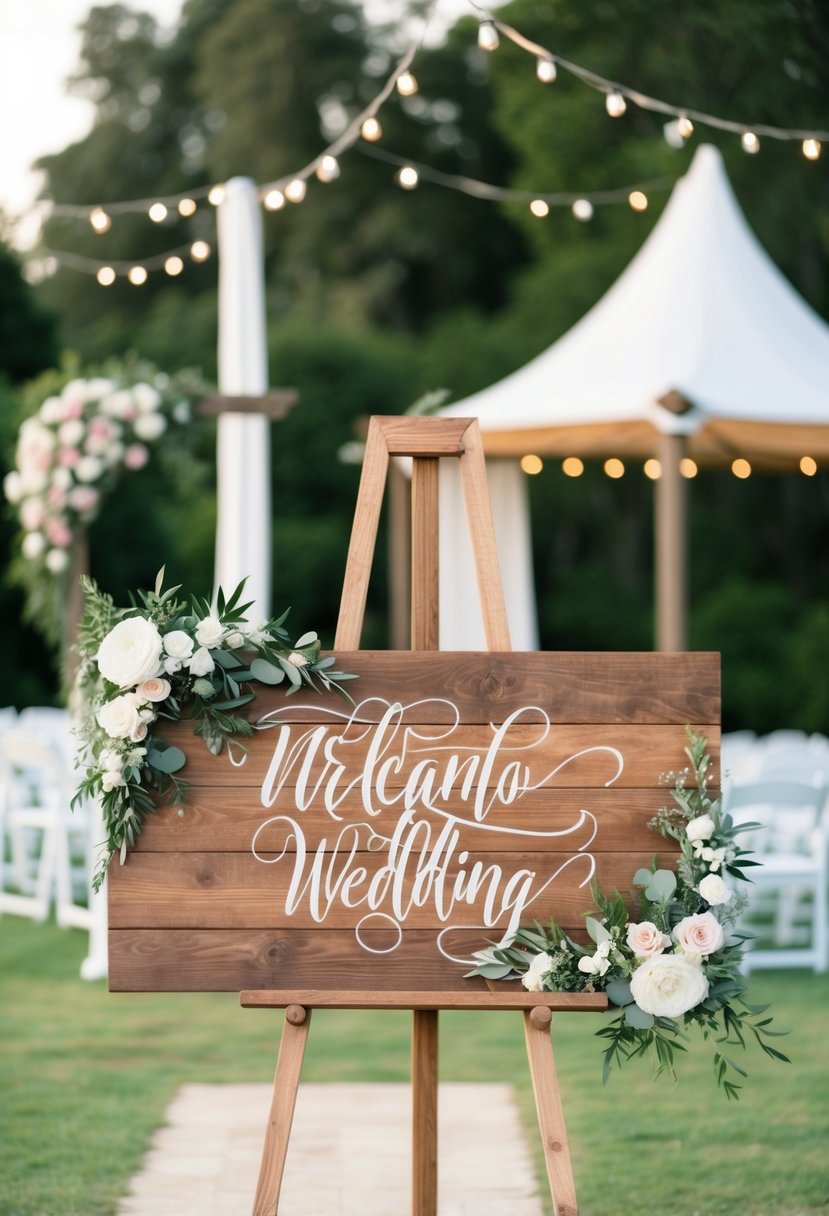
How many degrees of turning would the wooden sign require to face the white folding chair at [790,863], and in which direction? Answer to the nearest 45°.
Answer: approximately 135° to its left

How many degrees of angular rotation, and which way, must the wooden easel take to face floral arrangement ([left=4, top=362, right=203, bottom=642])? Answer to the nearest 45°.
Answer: approximately 180°

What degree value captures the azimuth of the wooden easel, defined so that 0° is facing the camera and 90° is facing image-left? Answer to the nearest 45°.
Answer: approximately 0°
